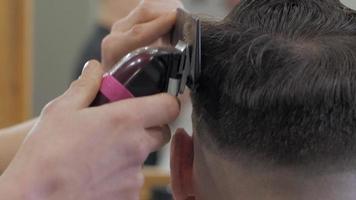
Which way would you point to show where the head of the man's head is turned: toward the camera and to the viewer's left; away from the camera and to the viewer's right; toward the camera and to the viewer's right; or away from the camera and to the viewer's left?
away from the camera and to the viewer's left

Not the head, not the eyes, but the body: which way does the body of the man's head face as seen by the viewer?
away from the camera
